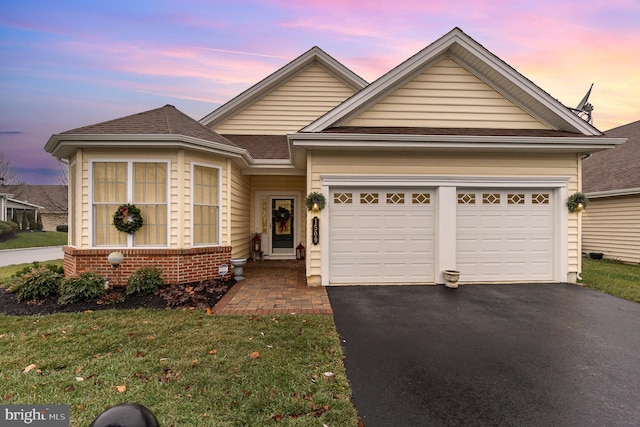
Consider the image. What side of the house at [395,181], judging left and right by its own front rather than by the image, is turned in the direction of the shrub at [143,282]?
right

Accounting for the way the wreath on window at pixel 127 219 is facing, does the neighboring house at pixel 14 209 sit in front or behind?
behind

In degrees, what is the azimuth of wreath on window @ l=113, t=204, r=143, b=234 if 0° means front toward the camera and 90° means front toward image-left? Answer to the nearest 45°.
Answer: approximately 0°

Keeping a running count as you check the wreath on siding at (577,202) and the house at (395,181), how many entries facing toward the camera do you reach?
2

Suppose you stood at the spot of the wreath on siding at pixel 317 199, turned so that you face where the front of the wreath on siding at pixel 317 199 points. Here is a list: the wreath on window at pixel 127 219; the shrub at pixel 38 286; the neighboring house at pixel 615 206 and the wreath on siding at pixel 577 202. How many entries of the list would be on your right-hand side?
2

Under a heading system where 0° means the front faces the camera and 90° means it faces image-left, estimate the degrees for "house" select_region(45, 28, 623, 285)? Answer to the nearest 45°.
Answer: approximately 0°

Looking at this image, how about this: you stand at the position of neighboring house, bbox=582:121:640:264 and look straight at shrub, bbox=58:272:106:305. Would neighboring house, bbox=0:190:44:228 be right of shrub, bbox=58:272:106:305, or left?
right

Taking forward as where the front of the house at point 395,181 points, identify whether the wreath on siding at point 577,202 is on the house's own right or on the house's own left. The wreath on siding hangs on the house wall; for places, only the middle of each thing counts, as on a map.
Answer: on the house's own left

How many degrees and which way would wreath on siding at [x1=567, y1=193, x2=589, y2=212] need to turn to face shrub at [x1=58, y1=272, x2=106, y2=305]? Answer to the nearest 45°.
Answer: approximately 45° to its right
